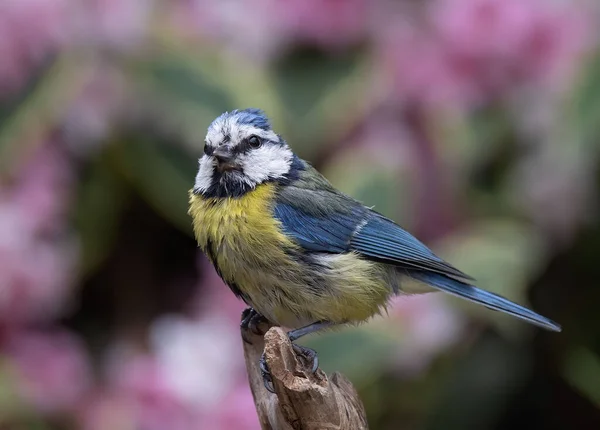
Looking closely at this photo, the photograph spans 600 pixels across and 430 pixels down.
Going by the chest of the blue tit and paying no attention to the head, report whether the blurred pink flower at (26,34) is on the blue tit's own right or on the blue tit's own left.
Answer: on the blue tit's own right

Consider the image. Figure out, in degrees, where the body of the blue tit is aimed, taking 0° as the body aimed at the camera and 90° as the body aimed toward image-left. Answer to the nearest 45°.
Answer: approximately 45°

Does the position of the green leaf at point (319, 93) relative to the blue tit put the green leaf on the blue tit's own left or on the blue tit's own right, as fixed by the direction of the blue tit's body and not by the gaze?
on the blue tit's own right

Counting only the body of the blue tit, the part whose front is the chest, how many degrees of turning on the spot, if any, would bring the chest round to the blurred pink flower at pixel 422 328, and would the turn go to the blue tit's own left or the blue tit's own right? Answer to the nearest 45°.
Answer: approximately 180°

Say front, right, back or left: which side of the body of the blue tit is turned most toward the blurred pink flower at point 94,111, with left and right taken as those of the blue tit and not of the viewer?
right

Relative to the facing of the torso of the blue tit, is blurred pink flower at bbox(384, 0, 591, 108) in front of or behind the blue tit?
behind

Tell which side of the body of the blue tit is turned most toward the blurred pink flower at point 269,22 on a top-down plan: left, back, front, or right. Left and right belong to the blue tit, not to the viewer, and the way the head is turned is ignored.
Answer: right

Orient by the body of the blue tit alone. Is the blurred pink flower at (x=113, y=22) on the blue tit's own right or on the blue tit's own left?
on the blue tit's own right
